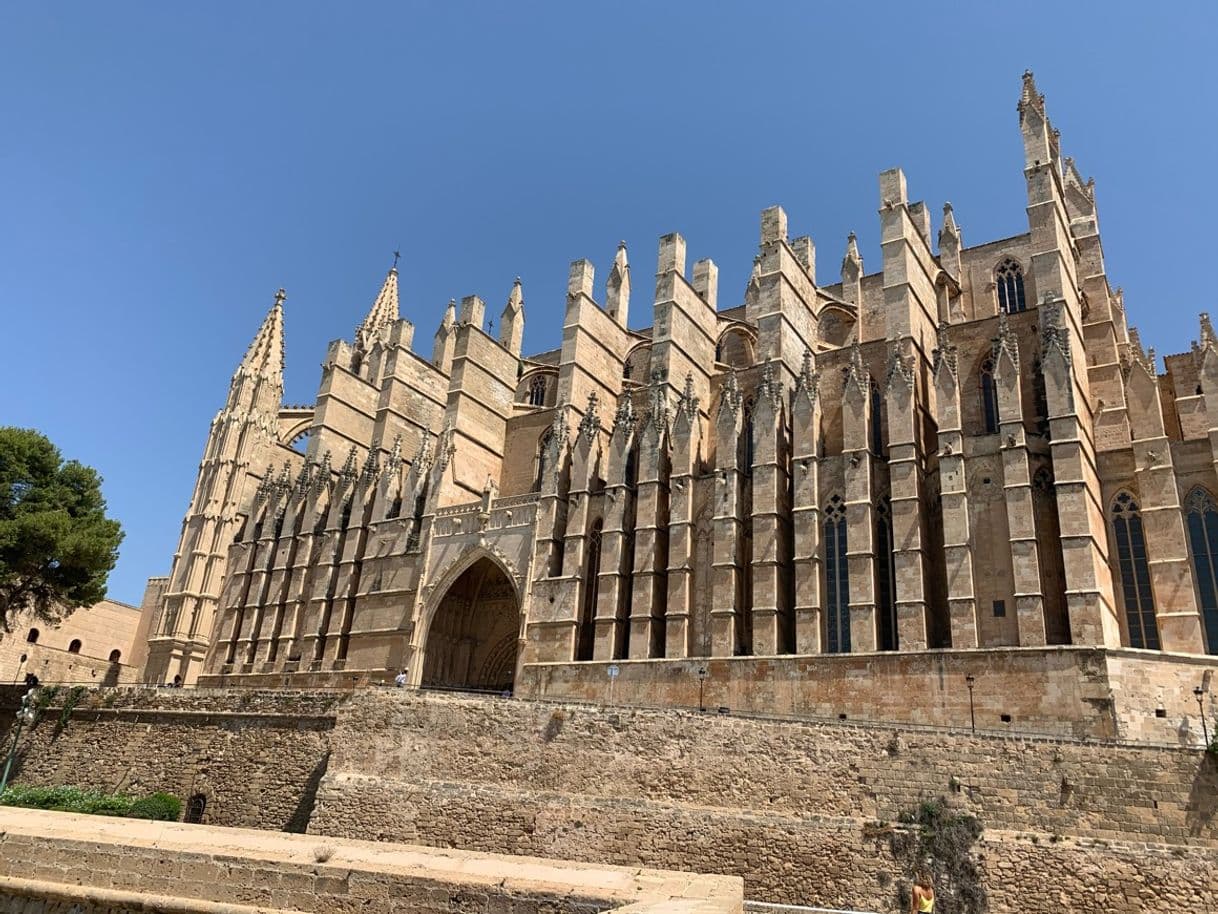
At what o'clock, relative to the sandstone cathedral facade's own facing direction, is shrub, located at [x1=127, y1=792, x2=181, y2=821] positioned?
The shrub is roughly at 1 o'clock from the sandstone cathedral facade.

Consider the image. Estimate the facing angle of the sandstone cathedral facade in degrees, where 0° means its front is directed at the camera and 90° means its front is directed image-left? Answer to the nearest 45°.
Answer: approximately 45°

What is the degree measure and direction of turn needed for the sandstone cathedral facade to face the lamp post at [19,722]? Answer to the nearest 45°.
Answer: approximately 45° to its right

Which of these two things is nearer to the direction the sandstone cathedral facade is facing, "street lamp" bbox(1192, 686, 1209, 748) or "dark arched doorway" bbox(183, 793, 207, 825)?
the dark arched doorway

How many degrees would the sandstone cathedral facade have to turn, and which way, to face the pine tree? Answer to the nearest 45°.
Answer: approximately 45° to its right

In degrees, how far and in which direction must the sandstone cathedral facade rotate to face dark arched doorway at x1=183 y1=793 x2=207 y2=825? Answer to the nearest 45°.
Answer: approximately 45° to its right

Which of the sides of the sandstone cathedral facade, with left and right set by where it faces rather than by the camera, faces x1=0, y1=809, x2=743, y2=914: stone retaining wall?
front
